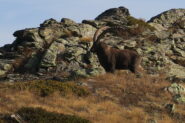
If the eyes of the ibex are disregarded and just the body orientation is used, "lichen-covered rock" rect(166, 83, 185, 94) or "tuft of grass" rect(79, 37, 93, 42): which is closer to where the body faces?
the tuft of grass

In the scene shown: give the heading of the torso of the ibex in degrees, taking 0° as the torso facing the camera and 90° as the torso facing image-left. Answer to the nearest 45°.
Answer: approximately 90°

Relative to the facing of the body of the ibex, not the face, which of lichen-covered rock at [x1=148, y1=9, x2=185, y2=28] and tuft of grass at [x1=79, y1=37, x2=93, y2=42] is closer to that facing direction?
the tuft of grass

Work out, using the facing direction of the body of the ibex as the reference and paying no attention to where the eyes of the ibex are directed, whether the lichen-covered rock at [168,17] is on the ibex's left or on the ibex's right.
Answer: on the ibex's right

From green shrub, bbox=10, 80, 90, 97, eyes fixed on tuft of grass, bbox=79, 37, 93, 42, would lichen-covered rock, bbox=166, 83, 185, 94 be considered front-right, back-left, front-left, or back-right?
front-right

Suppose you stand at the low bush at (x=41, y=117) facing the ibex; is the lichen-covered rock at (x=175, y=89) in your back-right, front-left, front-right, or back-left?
front-right

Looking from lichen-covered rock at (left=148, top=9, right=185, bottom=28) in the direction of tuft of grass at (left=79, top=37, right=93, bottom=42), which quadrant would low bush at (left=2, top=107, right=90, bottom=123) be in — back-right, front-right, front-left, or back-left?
front-left

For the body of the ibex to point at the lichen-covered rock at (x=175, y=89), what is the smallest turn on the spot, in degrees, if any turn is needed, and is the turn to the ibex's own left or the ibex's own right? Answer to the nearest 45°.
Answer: approximately 135° to the ibex's own left

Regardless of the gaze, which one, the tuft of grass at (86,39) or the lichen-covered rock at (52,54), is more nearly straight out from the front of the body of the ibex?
the lichen-covered rock

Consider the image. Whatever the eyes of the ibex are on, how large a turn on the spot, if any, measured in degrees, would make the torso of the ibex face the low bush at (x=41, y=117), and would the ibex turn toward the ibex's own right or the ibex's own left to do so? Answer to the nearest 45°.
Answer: approximately 90° to the ibex's own left
